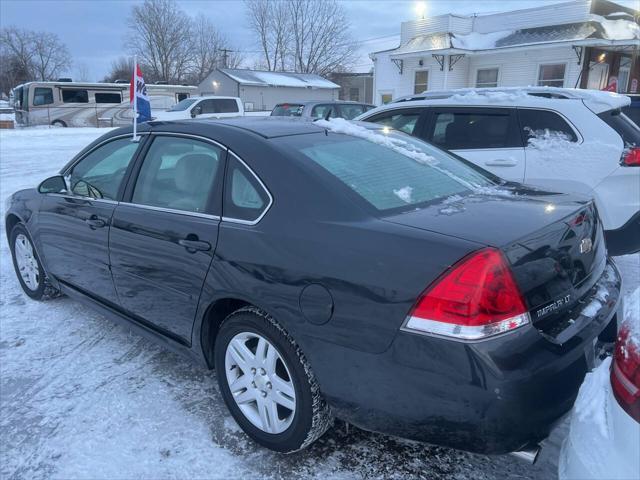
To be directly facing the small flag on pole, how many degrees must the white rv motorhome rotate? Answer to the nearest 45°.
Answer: approximately 90° to its left

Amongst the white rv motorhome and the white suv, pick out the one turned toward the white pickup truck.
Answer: the white suv

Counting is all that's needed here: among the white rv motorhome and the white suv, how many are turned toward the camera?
0

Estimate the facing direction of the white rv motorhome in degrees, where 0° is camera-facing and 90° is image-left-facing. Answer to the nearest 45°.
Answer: approximately 90°

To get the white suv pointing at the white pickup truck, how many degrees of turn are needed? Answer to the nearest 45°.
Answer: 0° — it already faces it

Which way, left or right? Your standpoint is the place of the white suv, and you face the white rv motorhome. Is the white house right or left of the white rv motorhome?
right

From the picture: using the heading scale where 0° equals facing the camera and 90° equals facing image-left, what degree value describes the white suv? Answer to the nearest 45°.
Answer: approximately 135°

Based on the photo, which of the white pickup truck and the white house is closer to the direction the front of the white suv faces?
the white pickup truck

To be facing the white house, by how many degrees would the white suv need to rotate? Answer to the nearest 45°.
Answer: approximately 45° to its right

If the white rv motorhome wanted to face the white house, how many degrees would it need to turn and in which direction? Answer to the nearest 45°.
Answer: approximately 135° to its left
